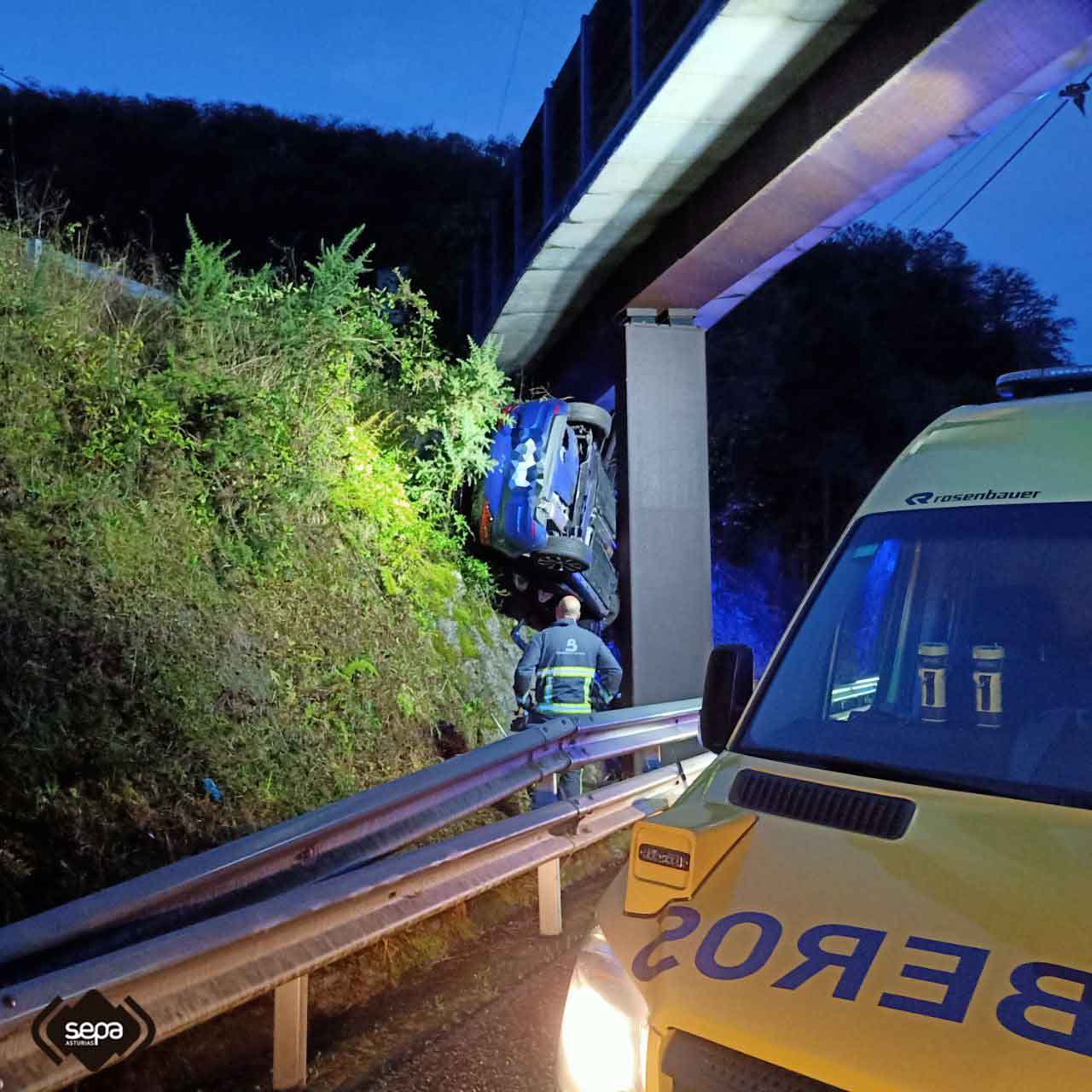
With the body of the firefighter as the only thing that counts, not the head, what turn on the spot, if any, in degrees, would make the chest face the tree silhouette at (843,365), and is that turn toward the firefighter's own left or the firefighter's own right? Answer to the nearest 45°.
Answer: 0° — they already face it

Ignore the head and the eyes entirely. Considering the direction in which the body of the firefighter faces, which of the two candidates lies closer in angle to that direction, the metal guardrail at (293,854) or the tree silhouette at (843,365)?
the tree silhouette

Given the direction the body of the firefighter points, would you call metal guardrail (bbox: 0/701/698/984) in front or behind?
behind

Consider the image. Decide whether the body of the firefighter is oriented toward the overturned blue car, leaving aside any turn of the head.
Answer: yes

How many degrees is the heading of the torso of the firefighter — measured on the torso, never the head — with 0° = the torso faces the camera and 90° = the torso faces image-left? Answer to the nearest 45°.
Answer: approximately 180°

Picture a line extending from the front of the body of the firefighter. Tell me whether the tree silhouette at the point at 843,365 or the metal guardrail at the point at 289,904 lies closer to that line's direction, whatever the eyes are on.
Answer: the tree silhouette

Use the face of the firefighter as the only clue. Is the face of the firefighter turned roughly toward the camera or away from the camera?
away from the camera

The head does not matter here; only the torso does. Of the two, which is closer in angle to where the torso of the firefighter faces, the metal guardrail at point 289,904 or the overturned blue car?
the overturned blue car

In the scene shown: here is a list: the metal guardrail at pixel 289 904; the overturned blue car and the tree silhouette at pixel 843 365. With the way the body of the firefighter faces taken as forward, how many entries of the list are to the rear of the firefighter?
1

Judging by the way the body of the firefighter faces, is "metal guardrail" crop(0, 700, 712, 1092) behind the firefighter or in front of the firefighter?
behind
